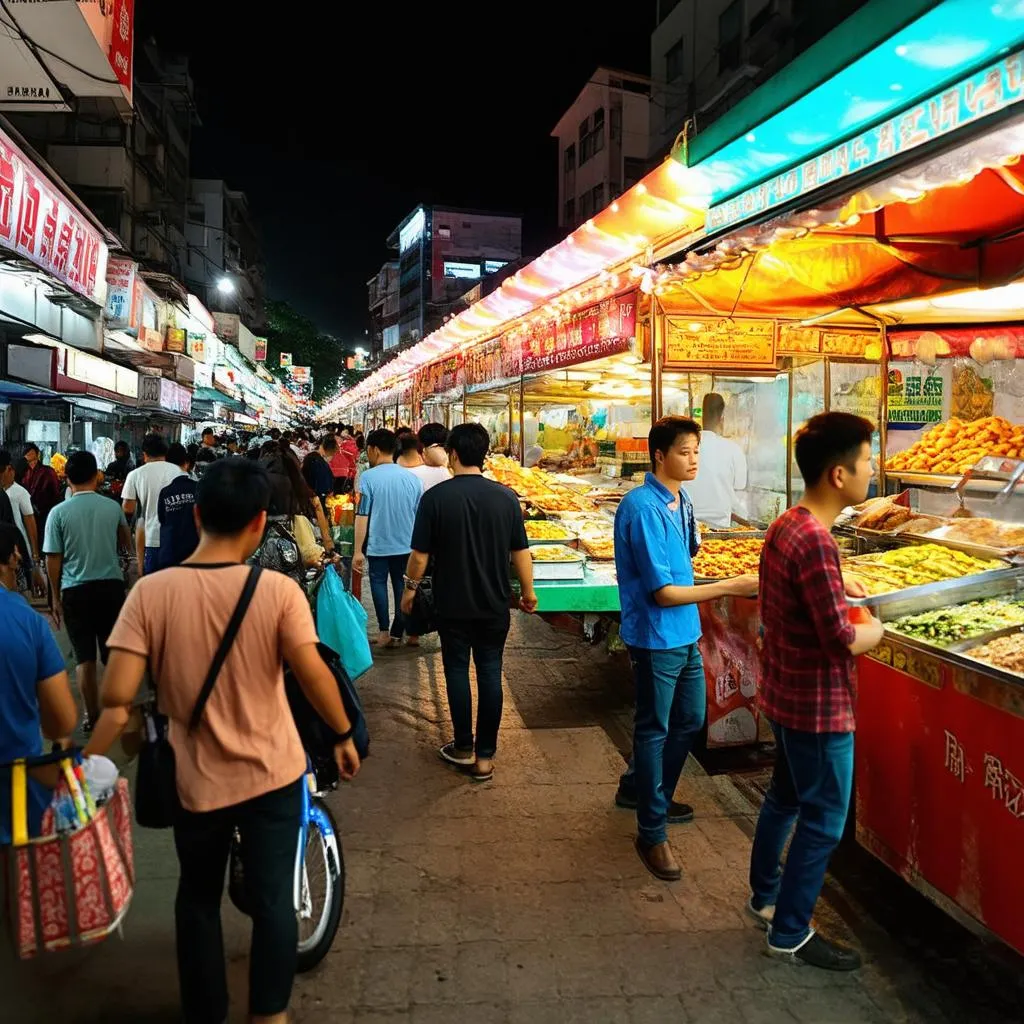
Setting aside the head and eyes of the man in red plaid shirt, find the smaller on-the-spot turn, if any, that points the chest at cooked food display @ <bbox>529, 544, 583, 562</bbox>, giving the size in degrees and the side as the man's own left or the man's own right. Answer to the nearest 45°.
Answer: approximately 135° to the man's own left

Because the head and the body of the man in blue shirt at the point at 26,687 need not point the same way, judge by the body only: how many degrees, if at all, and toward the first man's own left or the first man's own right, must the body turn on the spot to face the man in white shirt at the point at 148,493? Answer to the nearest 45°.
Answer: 0° — they already face them

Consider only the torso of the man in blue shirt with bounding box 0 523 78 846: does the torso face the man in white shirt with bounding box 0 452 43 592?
yes

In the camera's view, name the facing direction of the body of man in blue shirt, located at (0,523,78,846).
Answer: away from the camera

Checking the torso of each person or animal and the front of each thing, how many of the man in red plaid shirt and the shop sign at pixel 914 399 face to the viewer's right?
1

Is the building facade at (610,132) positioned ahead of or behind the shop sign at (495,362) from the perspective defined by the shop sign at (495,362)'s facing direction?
behind

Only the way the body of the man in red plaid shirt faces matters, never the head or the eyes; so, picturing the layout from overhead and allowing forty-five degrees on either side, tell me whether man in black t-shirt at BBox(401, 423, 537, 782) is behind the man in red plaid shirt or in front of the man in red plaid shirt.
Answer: behind

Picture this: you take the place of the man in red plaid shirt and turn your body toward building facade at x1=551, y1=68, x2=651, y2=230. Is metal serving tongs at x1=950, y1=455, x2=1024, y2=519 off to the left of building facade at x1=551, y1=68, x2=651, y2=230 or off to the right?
right

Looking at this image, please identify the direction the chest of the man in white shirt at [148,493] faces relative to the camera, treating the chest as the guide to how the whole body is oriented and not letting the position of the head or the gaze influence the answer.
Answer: away from the camera

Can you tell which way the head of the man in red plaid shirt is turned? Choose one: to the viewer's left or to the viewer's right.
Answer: to the viewer's right

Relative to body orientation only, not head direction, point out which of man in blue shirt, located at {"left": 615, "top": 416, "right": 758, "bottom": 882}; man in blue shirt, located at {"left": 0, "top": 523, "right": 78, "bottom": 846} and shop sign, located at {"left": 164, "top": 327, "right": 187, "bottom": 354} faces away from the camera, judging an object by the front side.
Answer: man in blue shirt, located at {"left": 0, "top": 523, "right": 78, "bottom": 846}

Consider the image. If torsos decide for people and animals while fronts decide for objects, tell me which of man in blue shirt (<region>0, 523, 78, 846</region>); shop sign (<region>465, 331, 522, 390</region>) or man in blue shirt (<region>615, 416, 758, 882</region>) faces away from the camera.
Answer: man in blue shirt (<region>0, 523, 78, 846</region>)

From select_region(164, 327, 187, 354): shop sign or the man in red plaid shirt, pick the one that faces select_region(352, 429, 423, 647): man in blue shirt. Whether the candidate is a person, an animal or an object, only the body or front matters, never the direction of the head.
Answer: the shop sign

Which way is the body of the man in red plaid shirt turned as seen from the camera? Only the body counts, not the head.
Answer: to the viewer's right
